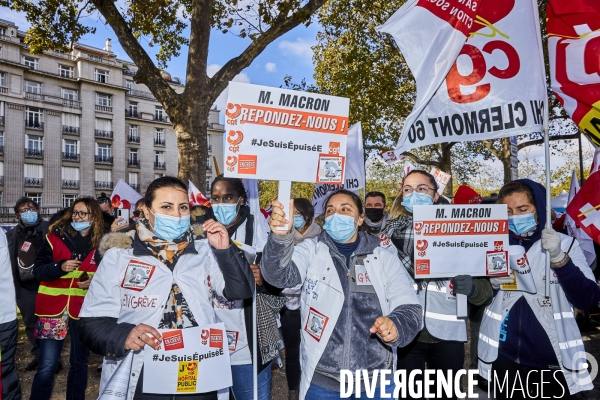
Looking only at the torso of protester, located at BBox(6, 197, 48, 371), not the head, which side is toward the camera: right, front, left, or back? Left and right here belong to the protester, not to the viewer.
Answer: front

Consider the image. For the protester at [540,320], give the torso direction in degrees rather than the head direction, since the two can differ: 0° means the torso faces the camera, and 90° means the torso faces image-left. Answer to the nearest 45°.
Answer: approximately 45°

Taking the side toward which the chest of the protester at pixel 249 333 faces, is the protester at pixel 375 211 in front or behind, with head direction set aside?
behind

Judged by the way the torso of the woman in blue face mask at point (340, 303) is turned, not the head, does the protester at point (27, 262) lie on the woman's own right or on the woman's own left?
on the woman's own right

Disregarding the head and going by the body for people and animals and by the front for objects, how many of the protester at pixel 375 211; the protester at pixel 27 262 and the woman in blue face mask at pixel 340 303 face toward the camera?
3

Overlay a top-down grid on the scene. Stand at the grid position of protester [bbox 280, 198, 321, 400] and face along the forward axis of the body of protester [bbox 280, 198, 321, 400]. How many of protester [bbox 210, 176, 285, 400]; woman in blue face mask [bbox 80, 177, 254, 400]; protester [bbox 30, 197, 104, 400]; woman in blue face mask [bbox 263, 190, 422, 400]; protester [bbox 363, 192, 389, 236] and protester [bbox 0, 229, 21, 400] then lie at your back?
1

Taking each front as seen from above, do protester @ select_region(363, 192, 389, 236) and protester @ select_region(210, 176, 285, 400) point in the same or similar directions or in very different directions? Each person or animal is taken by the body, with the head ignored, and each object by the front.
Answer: same or similar directions

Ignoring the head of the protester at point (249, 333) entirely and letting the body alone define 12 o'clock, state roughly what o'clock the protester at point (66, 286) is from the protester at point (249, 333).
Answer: the protester at point (66, 286) is roughly at 3 o'clock from the protester at point (249, 333).

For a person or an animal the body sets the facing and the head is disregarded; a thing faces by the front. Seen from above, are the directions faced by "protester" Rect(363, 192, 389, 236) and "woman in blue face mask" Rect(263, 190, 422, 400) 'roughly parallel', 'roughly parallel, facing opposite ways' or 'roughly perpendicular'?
roughly parallel

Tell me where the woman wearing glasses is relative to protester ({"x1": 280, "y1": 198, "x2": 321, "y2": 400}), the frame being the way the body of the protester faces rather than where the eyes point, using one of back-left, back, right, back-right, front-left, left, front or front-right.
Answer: left

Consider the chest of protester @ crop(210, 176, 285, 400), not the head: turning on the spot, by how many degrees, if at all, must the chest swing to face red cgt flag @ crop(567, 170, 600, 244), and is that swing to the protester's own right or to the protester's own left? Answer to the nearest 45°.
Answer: approximately 135° to the protester's own left

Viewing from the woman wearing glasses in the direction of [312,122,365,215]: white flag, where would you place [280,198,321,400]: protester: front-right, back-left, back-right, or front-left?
front-left

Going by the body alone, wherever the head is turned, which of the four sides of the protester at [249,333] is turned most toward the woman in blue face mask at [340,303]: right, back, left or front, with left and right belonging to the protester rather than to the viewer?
left

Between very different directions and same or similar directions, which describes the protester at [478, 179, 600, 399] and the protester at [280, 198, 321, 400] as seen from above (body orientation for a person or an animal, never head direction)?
same or similar directions

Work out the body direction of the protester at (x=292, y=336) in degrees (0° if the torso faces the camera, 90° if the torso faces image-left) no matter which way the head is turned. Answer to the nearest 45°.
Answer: approximately 45°

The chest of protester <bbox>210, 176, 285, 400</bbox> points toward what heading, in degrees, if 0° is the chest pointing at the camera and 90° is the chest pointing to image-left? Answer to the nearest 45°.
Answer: approximately 45°

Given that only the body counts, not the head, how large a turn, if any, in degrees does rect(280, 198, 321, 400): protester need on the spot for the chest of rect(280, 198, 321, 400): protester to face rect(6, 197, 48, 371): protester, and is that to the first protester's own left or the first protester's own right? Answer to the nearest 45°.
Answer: approximately 45° to the first protester's own right
